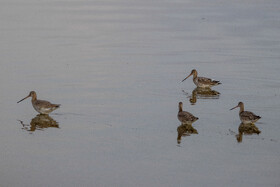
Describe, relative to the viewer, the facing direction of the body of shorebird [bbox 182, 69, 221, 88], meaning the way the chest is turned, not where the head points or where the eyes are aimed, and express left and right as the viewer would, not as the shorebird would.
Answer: facing to the left of the viewer

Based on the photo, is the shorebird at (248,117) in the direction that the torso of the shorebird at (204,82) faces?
no

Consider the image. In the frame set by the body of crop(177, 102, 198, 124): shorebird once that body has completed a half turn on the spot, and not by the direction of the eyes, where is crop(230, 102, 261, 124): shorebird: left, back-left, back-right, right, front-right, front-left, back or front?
front-left

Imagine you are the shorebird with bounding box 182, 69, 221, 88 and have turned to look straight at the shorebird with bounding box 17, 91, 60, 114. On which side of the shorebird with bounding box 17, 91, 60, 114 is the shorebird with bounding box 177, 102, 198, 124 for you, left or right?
left

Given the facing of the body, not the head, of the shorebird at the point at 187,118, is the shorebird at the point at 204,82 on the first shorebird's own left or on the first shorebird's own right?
on the first shorebird's own right

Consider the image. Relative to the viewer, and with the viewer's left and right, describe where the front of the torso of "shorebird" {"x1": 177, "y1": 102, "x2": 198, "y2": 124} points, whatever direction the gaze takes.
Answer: facing away from the viewer and to the left of the viewer

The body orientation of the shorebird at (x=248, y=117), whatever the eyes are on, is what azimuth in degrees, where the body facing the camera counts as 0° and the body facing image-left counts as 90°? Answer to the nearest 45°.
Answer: approximately 90°

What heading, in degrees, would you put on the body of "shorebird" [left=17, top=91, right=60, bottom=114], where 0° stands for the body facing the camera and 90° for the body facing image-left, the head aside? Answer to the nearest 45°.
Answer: approximately 90°

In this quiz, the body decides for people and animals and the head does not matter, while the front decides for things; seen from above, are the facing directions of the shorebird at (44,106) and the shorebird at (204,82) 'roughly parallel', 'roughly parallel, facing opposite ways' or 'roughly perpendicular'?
roughly parallel

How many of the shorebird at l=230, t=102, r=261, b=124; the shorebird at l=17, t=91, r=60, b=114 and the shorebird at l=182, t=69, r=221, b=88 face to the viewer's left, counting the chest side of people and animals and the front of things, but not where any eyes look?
3

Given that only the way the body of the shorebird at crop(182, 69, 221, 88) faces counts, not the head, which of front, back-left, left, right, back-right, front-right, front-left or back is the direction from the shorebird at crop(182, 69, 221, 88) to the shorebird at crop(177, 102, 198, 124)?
left
